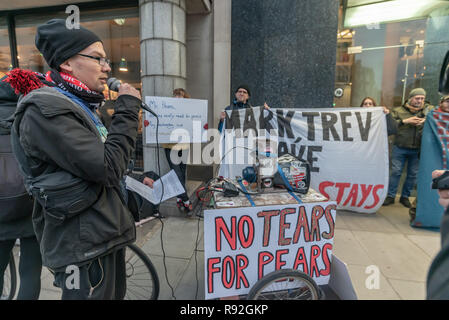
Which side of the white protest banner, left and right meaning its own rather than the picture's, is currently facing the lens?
front

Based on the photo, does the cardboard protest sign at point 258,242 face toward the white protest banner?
no

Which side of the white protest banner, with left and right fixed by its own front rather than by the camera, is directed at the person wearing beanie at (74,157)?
front

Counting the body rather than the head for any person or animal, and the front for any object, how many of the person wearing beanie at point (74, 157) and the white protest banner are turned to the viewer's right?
1

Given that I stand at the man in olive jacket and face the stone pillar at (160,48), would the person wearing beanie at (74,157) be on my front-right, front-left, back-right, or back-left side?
front-left

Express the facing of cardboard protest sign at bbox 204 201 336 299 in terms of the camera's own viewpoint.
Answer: facing the viewer

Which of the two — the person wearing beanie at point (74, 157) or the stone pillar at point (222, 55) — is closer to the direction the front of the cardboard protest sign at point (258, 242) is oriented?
the person wearing beanie

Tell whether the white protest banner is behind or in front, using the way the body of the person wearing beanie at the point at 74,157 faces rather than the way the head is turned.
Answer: in front

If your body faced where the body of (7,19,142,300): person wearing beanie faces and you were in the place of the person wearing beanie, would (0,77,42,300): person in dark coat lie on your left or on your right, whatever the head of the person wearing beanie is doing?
on your left

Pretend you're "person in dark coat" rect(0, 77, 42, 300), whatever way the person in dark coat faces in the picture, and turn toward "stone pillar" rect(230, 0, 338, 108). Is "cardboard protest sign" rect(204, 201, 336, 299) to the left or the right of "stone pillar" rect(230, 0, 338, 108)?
right

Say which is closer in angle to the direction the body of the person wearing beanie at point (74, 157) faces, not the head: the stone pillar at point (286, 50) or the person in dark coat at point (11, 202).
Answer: the stone pillar

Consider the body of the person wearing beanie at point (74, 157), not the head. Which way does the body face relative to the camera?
to the viewer's right

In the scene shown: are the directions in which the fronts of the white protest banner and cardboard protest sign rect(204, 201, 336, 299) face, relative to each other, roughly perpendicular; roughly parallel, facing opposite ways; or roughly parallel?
roughly parallel

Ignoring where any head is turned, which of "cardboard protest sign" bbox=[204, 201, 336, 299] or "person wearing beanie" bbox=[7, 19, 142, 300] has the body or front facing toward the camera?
the cardboard protest sign

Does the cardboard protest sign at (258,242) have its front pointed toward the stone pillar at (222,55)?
no

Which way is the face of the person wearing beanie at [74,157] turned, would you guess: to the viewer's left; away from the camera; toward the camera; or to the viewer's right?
to the viewer's right

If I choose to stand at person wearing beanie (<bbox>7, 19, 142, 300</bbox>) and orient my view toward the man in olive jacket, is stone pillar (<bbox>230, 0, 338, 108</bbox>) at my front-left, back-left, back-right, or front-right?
front-left

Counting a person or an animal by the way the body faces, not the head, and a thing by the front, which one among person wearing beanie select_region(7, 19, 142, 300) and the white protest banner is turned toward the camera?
the white protest banner

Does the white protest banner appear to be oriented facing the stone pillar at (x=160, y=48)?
no

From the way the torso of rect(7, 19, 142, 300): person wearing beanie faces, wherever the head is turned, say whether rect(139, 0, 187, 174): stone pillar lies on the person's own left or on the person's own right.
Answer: on the person's own left

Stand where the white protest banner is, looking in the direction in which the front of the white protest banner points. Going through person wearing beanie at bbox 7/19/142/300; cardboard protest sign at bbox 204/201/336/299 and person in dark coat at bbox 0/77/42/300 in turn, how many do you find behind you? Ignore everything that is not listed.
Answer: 0
